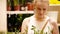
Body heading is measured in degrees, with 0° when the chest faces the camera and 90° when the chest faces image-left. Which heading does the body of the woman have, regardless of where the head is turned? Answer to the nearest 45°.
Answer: approximately 0°
